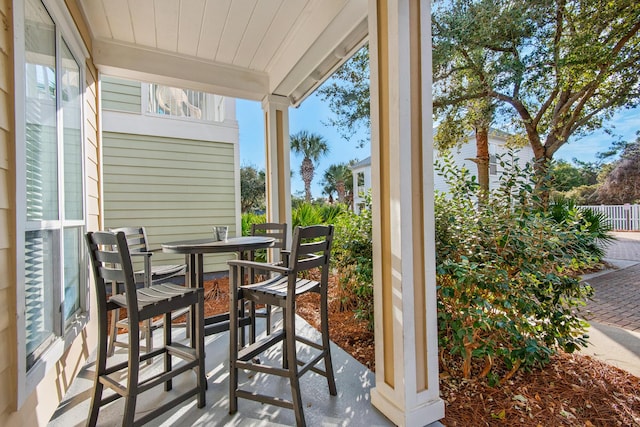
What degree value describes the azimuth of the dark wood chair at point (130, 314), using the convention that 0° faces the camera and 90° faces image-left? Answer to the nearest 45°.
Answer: approximately 225°

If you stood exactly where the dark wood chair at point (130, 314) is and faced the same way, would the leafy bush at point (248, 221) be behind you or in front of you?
in front

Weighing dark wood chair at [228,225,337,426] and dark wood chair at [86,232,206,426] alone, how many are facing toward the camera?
0

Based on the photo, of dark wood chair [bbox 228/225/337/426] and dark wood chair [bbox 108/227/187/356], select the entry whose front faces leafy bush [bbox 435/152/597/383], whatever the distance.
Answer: dark wood chair [bbox 108/227/187/356]

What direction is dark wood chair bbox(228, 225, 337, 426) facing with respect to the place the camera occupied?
facing away from the viewer and to the left of the viewer

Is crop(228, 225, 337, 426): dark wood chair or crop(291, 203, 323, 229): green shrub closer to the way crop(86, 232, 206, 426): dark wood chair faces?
the green shrub

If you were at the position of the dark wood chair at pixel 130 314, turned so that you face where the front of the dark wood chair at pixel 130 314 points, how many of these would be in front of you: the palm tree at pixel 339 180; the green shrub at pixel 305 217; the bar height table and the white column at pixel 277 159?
4

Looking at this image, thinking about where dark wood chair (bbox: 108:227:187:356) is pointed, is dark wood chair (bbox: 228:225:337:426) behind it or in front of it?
in front

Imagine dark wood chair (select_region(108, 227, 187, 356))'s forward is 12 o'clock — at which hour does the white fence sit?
The white fence is roughly at 11 o'clock from the dark wood chair.

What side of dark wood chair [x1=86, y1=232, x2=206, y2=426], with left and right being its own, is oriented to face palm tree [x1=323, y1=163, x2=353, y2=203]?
front

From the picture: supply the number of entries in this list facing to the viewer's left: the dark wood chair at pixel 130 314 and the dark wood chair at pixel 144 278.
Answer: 0

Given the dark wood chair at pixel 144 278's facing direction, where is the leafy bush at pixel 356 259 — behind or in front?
in front
